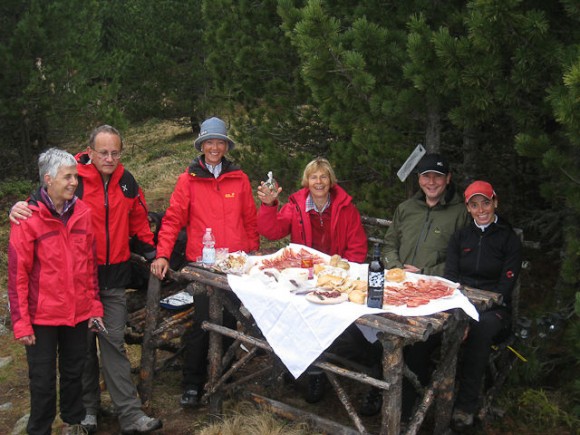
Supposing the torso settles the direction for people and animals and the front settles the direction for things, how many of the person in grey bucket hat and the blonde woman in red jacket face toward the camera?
2

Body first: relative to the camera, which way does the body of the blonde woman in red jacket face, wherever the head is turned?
toward the camera

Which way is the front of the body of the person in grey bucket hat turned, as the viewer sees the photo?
toward the camera

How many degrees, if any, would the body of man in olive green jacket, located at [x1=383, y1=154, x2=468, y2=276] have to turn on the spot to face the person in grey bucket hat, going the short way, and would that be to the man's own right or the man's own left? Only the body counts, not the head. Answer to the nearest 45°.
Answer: approximately 90° to the man's own right

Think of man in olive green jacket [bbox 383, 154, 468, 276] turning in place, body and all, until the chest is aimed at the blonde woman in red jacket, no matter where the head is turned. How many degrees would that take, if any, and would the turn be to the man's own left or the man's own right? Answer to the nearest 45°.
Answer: approximately 90° to the man's own right

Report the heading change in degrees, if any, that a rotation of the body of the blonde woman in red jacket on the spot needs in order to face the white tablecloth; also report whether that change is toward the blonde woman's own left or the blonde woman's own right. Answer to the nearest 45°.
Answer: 0° — they already face it

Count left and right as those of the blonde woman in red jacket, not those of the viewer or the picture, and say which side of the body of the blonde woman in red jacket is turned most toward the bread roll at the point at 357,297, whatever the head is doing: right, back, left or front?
front

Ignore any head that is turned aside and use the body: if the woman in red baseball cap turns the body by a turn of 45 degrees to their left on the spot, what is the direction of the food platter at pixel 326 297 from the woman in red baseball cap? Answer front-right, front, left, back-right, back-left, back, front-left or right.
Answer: front-right

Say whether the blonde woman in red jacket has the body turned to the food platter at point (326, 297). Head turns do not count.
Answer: yes

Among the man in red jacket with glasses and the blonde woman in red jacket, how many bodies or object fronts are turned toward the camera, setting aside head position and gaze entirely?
2

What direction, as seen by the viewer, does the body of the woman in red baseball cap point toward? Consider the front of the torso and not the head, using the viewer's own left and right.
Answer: facing the viewer and to the left of the viewer

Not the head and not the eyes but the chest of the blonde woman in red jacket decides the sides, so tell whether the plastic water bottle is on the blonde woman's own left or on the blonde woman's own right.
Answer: on the blonde woman's own right

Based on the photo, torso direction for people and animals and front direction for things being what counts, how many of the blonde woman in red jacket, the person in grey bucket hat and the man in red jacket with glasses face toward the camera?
3
